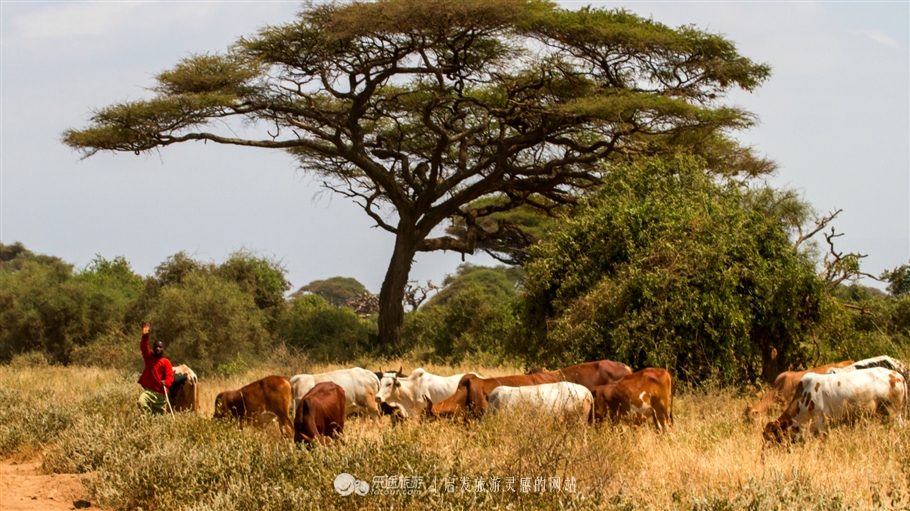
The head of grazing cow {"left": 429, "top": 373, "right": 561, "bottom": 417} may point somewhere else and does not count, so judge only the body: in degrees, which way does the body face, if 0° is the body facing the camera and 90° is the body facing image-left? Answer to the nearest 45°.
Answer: approximately 90°

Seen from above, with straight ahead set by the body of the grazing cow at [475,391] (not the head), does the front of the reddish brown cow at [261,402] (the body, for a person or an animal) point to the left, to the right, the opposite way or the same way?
the same way

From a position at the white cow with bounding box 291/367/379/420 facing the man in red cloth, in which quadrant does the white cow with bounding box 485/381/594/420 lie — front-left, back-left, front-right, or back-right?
back-left

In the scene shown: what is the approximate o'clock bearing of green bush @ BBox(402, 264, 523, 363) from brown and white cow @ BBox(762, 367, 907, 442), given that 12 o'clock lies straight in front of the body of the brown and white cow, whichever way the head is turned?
The green bush is roughly at 2 o'clock from the brown and white cow.

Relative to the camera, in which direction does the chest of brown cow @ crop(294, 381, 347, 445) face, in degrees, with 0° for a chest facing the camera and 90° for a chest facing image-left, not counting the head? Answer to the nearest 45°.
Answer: approximately 45°

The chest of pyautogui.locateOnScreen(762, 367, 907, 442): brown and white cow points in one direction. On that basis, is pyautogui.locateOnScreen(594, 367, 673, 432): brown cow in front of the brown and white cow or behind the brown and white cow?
in front

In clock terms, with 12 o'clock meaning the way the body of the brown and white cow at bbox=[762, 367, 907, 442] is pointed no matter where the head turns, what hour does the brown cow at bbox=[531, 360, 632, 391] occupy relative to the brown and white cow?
The brown cow is roughly at 1 o'clock from the brown and white cow.

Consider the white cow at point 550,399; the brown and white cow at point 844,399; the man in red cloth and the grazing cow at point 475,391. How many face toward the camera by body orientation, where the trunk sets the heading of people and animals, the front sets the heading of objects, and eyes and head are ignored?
1

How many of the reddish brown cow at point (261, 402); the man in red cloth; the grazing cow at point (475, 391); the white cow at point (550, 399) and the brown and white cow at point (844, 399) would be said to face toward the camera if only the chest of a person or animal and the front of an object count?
1

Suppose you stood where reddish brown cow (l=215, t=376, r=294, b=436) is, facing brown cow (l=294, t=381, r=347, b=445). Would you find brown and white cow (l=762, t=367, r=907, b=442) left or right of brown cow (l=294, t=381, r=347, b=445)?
left

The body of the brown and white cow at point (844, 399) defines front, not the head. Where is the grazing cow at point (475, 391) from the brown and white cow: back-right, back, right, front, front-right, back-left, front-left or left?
front

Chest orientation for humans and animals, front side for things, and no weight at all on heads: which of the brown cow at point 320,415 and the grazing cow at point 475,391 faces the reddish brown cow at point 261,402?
the grazing cow

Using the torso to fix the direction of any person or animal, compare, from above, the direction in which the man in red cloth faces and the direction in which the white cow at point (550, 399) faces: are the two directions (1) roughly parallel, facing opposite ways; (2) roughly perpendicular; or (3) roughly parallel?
roughly perpendicular

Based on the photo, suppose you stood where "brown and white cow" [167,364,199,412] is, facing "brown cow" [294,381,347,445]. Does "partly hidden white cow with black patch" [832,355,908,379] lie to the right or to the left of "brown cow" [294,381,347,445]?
left

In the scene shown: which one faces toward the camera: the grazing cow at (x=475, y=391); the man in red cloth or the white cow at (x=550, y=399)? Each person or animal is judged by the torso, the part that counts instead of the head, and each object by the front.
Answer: the man in red cloth

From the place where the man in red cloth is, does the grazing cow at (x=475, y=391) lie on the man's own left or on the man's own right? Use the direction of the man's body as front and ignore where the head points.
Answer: on the man's own left

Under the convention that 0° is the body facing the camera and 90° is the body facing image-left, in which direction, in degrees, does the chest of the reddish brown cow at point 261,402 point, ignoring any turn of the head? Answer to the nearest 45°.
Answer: approximately 90°

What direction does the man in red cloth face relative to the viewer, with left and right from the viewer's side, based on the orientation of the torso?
facing the viewer

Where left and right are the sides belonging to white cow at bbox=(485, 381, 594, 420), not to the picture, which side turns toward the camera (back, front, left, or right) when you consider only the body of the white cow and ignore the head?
left

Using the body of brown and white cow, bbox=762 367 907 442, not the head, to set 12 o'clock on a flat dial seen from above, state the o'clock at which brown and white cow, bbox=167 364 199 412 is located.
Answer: brown and white cow, bbox=167 364 199 412 is roughly at 12 o'clock from brown and white cow, bbox=762 367 907 442.

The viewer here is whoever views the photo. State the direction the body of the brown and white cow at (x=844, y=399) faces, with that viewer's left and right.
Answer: facing to the left of the viewer

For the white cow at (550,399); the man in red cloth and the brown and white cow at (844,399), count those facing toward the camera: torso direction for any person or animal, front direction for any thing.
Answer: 1

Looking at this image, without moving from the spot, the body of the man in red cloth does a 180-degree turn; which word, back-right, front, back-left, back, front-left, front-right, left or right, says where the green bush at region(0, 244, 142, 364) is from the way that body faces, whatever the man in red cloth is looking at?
front

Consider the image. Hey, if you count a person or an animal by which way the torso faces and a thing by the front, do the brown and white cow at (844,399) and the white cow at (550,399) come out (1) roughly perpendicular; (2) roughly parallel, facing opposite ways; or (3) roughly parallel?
roughly parallel
